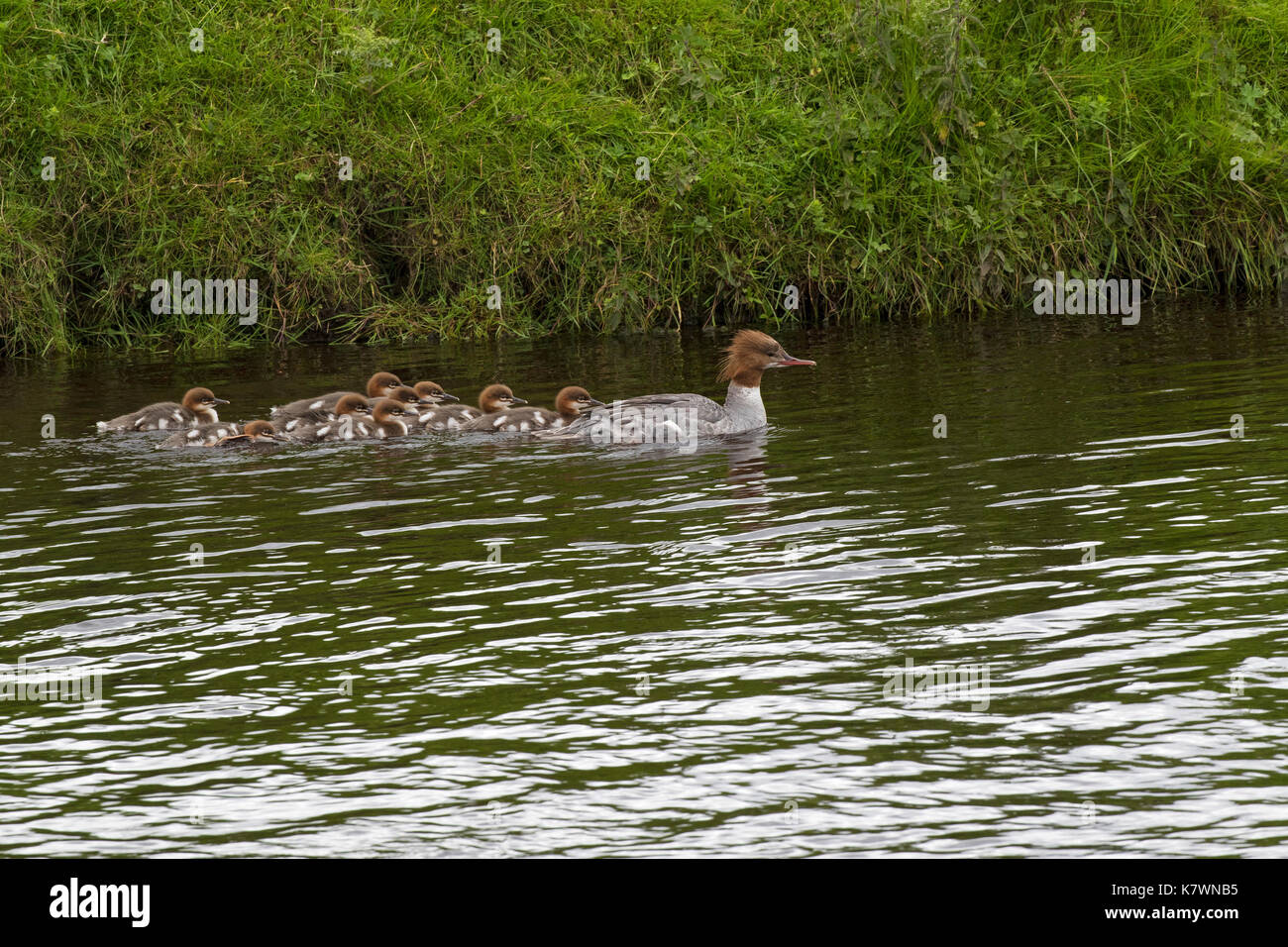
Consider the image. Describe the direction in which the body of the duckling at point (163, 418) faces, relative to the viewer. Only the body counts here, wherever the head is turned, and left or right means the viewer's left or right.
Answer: facing to the right of the viewer

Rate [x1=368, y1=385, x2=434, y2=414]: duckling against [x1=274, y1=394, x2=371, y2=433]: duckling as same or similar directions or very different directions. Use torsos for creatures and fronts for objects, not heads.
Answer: same or similar directions

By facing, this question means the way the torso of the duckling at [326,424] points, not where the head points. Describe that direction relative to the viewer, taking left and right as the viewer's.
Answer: facing to the right of the viewer

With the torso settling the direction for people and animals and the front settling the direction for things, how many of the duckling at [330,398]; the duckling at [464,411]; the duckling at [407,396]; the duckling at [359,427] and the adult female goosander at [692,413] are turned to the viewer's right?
5

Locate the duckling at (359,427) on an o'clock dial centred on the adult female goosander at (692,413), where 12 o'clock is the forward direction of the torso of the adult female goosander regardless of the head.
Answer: The duckling is roughly at 6 o'clock from the adult female goosander.

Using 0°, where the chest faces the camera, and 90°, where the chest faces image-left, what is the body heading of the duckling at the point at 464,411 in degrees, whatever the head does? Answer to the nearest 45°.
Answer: approximately 270°

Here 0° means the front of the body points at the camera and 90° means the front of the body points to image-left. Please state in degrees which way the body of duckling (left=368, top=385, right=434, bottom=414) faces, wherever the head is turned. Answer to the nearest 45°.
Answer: approximately 270°

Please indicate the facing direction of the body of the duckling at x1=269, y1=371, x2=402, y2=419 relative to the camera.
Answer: to the viewer's right

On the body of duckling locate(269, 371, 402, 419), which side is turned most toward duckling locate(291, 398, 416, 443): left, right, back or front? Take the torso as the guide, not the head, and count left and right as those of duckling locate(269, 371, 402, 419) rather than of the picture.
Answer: right

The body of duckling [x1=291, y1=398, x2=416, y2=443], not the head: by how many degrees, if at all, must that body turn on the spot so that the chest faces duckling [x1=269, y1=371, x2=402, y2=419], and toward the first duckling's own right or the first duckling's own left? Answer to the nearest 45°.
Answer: approximately 90° to the first duckling's own left

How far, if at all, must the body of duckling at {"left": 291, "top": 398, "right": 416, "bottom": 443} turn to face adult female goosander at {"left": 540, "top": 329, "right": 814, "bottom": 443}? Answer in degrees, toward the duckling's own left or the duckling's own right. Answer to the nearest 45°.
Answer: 0° — it already faces it

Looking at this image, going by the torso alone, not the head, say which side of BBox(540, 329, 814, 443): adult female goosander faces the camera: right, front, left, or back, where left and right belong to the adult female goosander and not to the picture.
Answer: right

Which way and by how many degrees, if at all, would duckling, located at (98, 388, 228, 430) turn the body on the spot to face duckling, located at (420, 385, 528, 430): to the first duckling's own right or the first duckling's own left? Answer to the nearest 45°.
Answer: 0° — it already faces it
